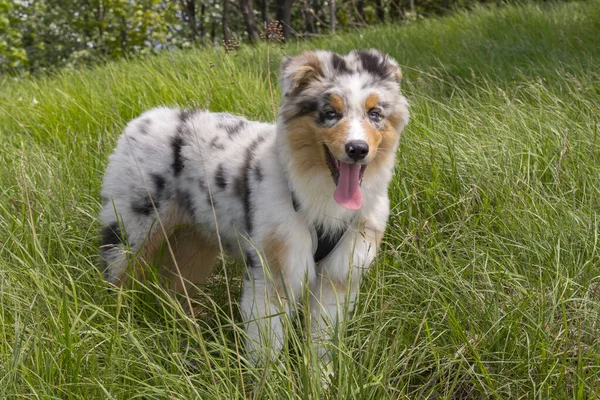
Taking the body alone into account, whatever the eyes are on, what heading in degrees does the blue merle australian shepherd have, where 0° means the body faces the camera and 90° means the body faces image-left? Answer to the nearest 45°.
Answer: approximately 315°
